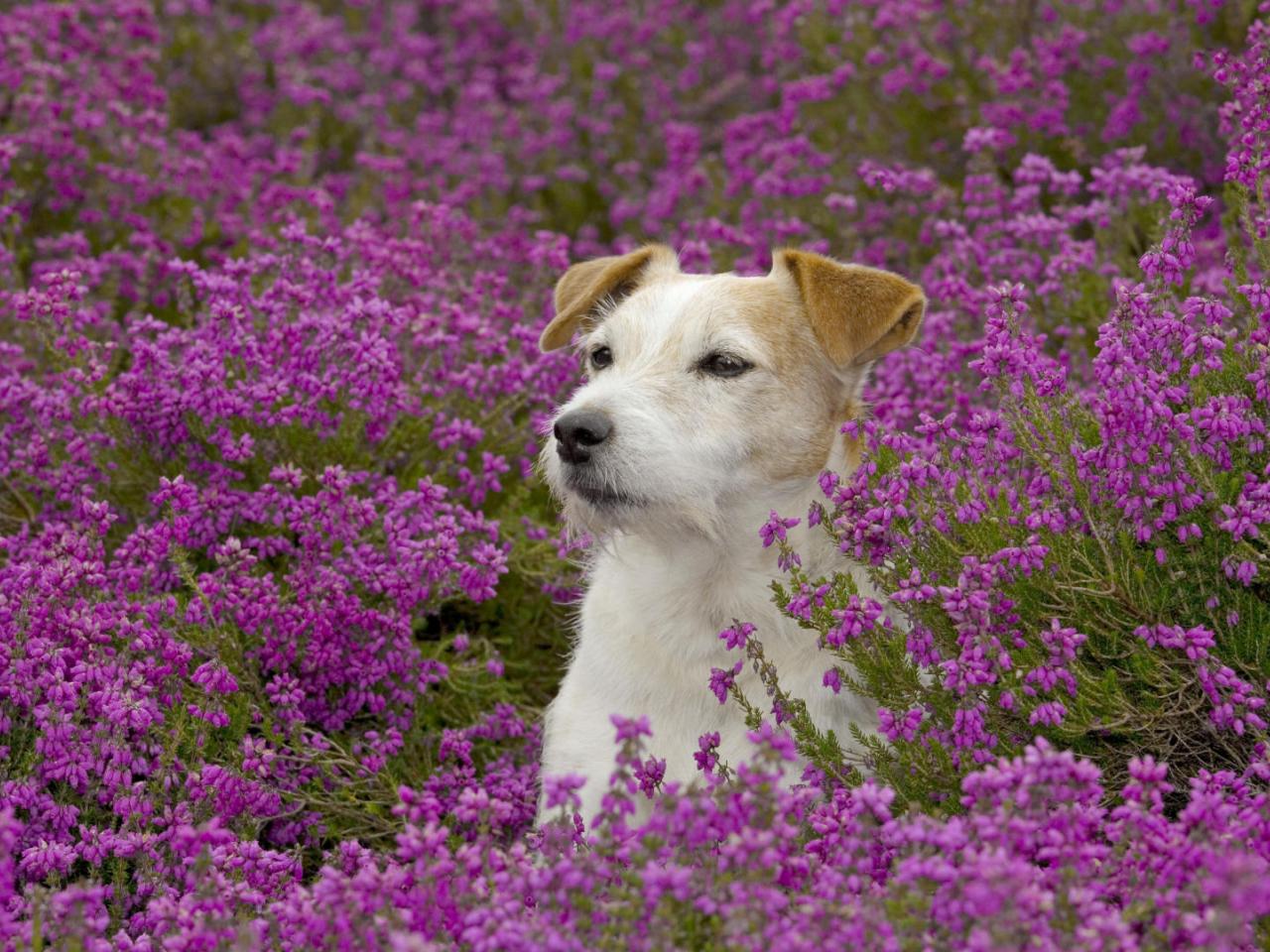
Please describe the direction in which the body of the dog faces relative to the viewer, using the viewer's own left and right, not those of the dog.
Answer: facing the viewer and to the left of the viewer
